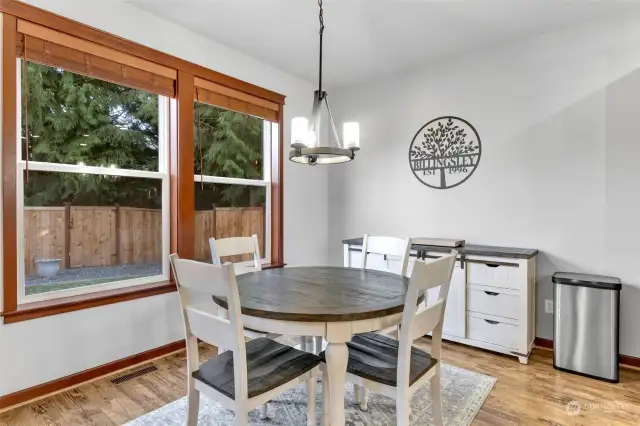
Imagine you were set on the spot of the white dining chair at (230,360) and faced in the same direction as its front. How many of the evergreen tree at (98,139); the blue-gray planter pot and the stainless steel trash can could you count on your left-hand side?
2

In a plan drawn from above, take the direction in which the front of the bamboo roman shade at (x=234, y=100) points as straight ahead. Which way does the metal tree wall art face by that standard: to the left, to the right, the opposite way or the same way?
to the right

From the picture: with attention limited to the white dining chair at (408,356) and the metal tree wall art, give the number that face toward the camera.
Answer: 1

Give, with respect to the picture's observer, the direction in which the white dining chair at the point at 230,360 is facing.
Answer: facing away from the viewer and to the right of the viewer

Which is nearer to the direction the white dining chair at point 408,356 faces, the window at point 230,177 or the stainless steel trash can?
the window

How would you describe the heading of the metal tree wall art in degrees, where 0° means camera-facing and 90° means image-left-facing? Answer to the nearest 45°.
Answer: approximately 0°

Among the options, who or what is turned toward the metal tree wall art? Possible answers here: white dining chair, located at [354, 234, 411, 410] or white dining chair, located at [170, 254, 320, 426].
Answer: white dining chair, located at [170, 254, 320, 426]

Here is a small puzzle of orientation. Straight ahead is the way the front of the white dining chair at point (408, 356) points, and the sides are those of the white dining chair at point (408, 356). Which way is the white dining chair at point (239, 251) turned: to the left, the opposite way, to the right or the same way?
the opposite way

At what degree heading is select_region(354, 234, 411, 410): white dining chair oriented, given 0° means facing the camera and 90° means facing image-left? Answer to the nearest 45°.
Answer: approximately 45°
